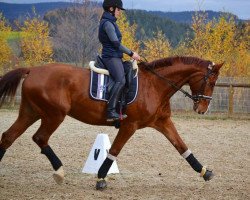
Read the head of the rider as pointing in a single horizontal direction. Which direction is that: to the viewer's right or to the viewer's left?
to the viewer's right

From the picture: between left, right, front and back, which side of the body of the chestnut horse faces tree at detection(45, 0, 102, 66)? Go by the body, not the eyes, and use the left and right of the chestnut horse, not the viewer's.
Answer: left

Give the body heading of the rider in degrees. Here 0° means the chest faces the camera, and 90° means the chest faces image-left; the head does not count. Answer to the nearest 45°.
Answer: approximately 270°

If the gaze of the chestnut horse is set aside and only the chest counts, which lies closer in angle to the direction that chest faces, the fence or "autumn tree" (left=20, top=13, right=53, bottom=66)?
the fence

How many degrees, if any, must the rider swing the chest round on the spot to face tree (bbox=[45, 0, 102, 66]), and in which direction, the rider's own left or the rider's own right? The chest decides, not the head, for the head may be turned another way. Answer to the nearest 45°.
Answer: approximately 90° to the rider's own left

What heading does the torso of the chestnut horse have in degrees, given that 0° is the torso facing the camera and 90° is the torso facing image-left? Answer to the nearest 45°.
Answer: approximately 270°
